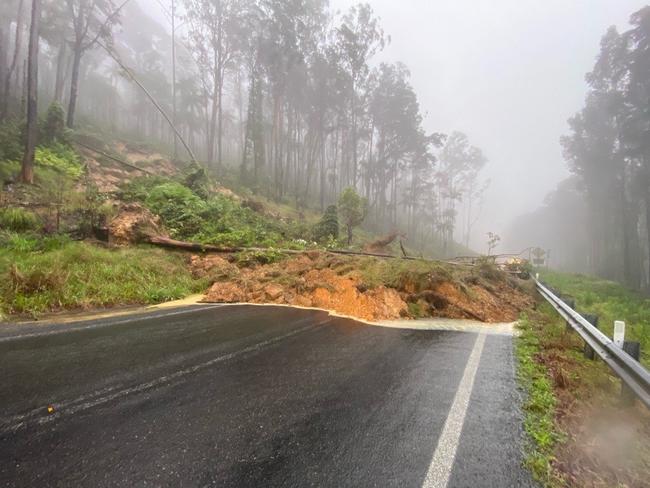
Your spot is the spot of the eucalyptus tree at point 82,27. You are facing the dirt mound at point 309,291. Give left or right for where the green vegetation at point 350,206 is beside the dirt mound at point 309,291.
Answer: left

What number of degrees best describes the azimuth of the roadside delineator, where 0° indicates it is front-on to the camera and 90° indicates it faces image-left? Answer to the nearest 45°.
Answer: approximately 0°

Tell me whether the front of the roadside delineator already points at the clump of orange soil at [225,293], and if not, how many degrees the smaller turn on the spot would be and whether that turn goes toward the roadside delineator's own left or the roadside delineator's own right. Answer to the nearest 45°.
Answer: approximately 90° to the roadside delineator's own right

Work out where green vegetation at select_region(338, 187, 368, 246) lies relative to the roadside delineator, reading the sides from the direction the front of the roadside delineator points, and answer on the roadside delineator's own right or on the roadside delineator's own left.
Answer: on the roadside delineator's own right

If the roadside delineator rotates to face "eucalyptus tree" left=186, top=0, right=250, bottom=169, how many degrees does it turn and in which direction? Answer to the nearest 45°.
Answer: approximately 90° to its right

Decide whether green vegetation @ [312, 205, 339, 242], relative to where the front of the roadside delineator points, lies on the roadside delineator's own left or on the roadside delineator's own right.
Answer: on the roadside delineator's own right

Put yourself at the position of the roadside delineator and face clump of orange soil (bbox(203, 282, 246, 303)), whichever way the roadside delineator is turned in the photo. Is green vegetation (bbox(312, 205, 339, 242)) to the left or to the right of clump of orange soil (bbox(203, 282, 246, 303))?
right

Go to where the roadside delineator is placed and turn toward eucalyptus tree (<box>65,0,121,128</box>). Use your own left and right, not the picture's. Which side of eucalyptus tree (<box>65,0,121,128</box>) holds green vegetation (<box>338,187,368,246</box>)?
right
